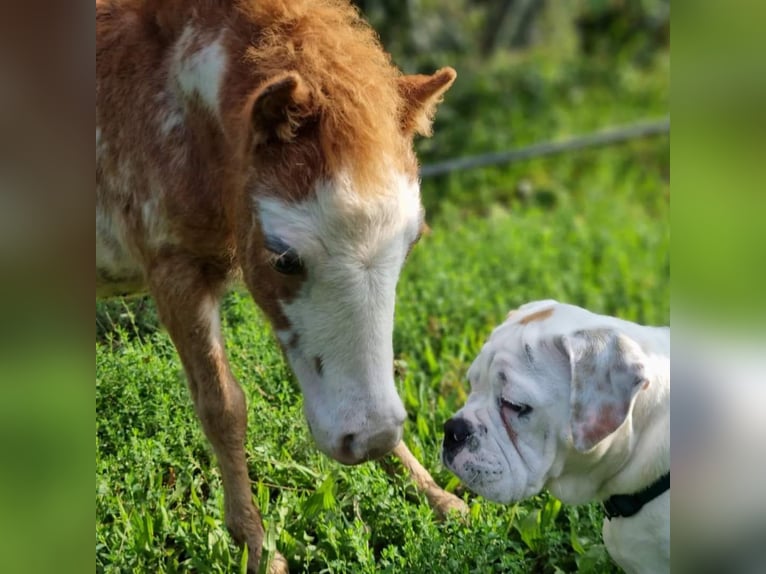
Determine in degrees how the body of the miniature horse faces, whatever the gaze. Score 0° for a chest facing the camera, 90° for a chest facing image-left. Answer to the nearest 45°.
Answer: approximately 315°

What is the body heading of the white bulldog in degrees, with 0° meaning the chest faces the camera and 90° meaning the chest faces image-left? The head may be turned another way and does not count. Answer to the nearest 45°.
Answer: approximately 90°

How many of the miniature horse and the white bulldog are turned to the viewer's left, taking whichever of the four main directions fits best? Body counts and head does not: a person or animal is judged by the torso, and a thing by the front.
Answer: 1

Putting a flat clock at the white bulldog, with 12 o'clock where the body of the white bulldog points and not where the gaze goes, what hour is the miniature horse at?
The miniature horse is roughly at 12 o'clock from the white bulldog.

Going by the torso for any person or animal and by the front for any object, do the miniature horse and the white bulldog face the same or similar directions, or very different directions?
very different directions

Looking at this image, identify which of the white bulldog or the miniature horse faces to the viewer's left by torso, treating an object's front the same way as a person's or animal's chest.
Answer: the white bulldog

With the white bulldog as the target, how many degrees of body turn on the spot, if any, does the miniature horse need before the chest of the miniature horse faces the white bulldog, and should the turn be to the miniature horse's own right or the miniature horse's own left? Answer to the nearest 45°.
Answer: approximately 45° to the miniature horse's own left
